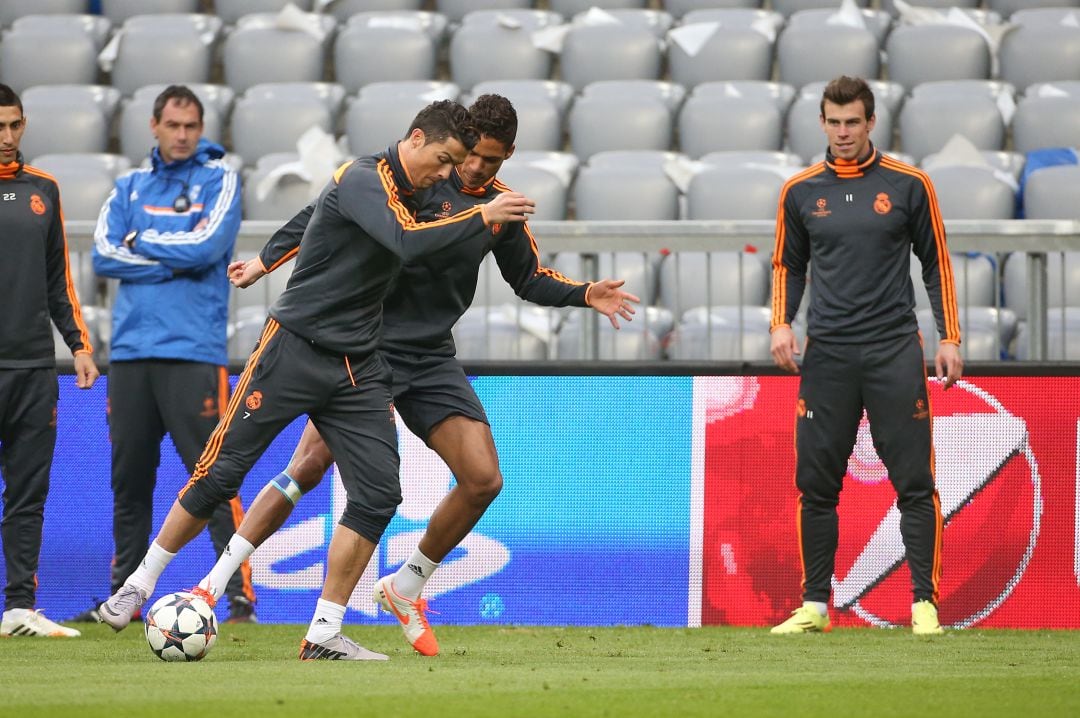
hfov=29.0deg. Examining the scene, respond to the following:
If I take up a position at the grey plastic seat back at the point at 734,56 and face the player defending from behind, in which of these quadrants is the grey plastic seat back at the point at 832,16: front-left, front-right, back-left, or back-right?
back-left

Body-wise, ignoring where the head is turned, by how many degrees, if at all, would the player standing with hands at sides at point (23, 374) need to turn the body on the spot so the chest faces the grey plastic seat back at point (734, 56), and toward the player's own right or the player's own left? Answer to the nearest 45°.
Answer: approximately 135° to the player's own left

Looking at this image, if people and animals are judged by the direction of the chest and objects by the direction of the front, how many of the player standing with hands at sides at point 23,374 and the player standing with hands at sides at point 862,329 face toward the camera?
2

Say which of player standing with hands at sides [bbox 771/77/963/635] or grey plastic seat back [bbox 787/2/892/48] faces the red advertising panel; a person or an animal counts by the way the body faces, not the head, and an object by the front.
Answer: the grey plastic seat back

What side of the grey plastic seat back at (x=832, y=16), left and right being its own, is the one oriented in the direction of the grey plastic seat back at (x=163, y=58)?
right

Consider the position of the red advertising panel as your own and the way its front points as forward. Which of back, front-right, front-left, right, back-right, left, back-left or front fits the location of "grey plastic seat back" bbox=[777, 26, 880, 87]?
back

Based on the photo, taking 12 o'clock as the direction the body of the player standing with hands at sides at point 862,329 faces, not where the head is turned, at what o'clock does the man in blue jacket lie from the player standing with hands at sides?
The man in blue jacket is roughly at 3 o'clock from the player standing with hands at sides.

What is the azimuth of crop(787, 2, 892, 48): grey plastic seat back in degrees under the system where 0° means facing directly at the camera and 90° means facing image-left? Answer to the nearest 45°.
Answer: approximately 0°
